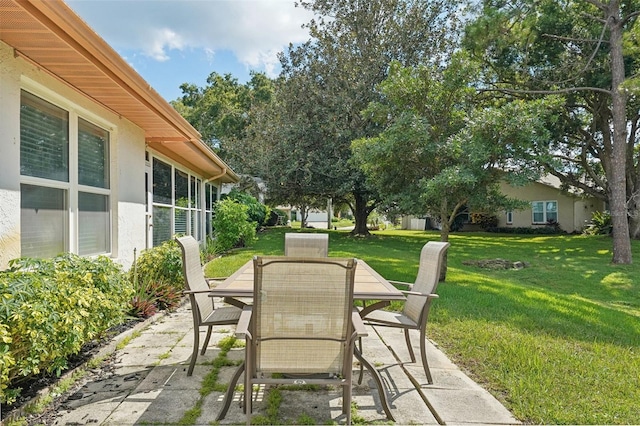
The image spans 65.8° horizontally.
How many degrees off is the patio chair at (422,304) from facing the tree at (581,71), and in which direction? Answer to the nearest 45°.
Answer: approximately 135° to its right

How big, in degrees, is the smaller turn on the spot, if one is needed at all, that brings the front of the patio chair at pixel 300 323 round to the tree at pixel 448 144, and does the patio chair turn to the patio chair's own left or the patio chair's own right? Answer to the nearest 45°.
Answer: approximately 45° to the patio chair's own right

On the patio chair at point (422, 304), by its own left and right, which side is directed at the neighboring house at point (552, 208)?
right

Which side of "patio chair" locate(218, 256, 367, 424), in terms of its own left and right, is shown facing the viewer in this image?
back

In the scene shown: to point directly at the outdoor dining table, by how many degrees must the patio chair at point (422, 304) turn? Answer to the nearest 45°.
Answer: approximately 45° to its left

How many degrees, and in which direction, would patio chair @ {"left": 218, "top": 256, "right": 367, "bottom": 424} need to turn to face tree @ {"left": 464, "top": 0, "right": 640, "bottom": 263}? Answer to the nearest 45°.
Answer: approximately 45° to its right

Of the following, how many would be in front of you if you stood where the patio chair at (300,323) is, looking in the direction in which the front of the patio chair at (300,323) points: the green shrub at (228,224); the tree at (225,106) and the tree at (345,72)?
3

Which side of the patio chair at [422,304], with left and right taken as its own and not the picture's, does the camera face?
left

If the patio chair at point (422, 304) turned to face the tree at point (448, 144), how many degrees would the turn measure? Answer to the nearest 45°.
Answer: approximately 90° to its right

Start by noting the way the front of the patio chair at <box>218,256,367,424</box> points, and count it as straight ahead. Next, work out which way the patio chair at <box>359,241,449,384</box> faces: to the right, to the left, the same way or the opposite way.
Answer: to the left

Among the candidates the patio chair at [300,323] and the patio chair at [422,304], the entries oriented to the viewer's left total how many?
1
